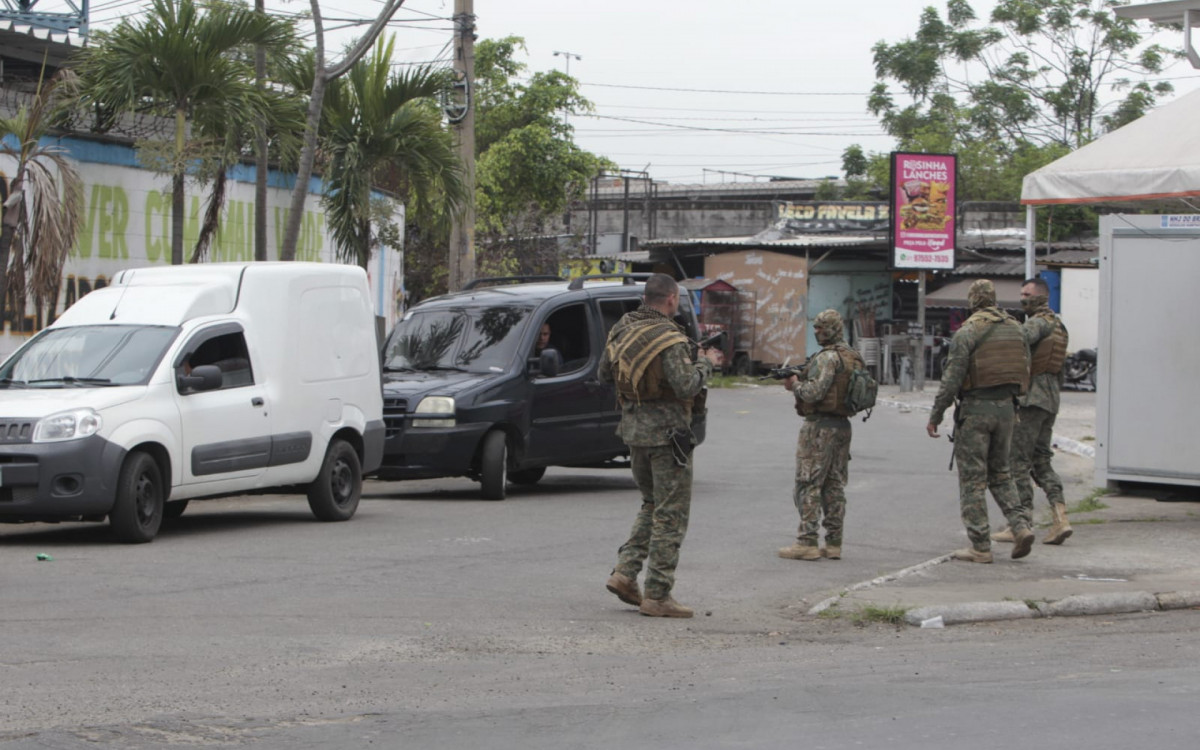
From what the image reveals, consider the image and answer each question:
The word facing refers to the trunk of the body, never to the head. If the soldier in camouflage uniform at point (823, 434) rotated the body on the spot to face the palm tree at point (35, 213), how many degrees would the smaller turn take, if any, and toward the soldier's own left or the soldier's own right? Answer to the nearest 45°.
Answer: approximately 45° to the soldier's own right

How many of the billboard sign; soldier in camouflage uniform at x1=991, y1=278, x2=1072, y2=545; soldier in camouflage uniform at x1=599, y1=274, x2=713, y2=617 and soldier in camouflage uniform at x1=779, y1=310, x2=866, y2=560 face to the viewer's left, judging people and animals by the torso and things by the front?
2

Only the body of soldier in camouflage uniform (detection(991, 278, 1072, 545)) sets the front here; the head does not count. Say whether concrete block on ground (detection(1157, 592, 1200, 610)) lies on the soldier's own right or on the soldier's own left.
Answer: on the soldier's own left

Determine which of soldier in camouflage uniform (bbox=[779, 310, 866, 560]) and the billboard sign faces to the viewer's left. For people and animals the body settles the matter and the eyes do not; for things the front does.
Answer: the soldier in camouflage uniform

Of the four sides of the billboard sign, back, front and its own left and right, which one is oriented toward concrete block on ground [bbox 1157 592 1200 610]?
front

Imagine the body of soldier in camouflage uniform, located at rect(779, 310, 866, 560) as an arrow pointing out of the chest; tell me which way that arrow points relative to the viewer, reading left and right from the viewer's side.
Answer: facing to the left of the viewer

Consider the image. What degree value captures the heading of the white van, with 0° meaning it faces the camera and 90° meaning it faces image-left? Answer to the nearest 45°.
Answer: approximately 45°

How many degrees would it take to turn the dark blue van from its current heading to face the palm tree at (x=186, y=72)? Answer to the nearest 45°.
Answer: approximately 90° to its right

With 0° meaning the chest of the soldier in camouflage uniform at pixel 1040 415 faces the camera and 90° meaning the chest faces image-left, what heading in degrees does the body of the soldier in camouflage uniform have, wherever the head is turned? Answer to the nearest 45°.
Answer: approximately 90°

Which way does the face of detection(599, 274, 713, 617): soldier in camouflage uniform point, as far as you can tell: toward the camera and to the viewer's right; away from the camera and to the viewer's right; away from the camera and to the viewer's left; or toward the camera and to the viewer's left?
away from the camera and to the viewer's right

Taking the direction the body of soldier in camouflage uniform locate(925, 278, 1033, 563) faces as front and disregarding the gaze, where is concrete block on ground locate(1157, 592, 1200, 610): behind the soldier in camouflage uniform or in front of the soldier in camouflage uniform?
behind

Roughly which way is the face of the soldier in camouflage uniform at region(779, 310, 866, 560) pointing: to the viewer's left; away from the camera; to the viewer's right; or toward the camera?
to the viewer's left

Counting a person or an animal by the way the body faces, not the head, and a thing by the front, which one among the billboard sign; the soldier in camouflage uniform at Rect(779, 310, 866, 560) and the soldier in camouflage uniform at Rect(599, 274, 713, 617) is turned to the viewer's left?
the soldier in camouflage uniform at Rect(779, 310, 866, 560)
